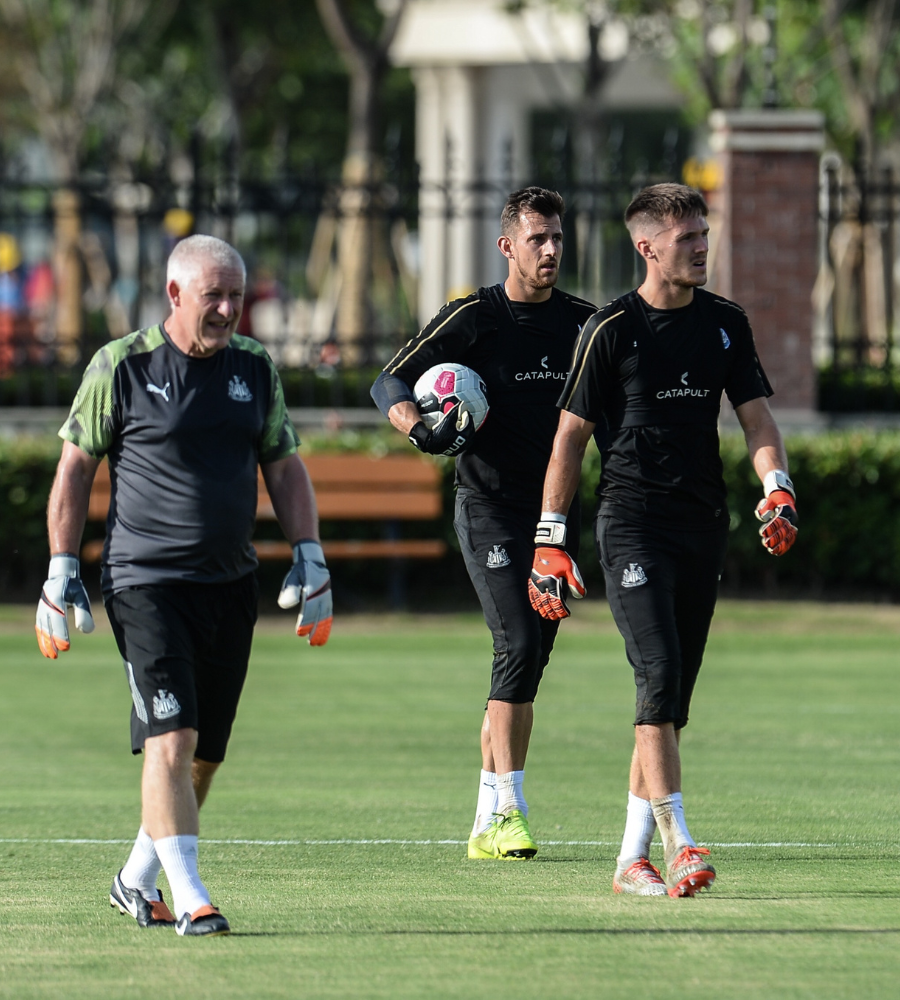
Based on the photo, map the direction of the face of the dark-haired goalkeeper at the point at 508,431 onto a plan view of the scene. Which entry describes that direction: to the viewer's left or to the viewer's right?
to the viewer's right

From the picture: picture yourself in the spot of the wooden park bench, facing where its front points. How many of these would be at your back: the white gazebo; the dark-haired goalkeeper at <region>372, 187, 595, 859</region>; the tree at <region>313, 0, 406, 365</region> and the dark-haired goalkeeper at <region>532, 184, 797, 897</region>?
2

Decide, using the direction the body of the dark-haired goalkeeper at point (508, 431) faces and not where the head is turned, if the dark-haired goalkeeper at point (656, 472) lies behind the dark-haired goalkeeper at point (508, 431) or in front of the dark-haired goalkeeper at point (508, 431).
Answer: in front

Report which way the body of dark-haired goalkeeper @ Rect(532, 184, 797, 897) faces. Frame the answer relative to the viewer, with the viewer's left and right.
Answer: facing the viewer and to the right of the viewer

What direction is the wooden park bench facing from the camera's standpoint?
toward the camera

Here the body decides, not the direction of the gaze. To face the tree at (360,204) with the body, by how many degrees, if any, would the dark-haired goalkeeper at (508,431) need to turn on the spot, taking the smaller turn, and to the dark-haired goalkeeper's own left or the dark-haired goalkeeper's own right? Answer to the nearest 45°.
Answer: approximately 135° to the dark-haired goalkeeper's own left

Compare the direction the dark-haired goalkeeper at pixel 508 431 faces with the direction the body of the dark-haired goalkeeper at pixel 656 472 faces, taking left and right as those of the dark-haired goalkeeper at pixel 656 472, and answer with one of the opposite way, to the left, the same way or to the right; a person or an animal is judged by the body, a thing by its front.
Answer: the same way

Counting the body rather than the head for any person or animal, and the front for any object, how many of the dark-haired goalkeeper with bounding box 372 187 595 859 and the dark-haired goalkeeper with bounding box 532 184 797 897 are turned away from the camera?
0

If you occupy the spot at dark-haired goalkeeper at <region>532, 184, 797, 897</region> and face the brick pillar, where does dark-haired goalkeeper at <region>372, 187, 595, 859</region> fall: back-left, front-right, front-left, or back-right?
front-left

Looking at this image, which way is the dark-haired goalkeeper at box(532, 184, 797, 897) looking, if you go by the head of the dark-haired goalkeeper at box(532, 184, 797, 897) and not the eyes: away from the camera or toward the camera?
toward the camera

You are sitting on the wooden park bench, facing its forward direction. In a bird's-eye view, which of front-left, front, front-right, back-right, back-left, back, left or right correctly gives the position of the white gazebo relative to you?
back

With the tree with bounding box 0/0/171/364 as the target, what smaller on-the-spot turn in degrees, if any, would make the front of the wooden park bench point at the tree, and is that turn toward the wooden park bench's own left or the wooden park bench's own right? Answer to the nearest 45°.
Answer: approximately 180°

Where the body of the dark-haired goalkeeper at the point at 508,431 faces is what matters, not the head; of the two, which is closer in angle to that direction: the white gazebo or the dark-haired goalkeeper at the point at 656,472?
the dark-haired goalkeeper

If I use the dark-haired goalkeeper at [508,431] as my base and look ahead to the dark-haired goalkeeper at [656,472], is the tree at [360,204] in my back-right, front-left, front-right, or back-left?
back-left

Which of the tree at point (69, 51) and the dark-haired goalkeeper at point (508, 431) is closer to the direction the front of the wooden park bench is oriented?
the dark-haired goalkeeper

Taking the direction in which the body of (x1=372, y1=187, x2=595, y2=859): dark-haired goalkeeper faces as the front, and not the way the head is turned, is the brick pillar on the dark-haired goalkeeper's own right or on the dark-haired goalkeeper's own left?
on the dark-haired goalkeeper's own left

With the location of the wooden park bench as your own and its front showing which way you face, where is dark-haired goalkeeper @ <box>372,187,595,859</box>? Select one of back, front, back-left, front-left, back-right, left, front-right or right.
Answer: front
